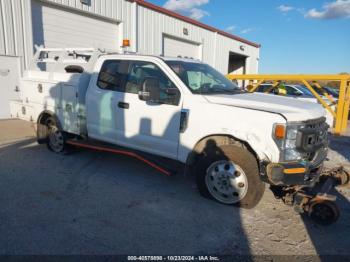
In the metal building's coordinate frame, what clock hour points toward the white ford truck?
The white ford truck is roughly at 1 o'clock from the metal building.

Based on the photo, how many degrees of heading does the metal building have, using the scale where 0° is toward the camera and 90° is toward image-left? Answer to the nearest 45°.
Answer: approximately 315°

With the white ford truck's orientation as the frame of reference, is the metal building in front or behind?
behind

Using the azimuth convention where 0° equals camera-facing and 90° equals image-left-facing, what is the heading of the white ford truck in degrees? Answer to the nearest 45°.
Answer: approximately 315°
